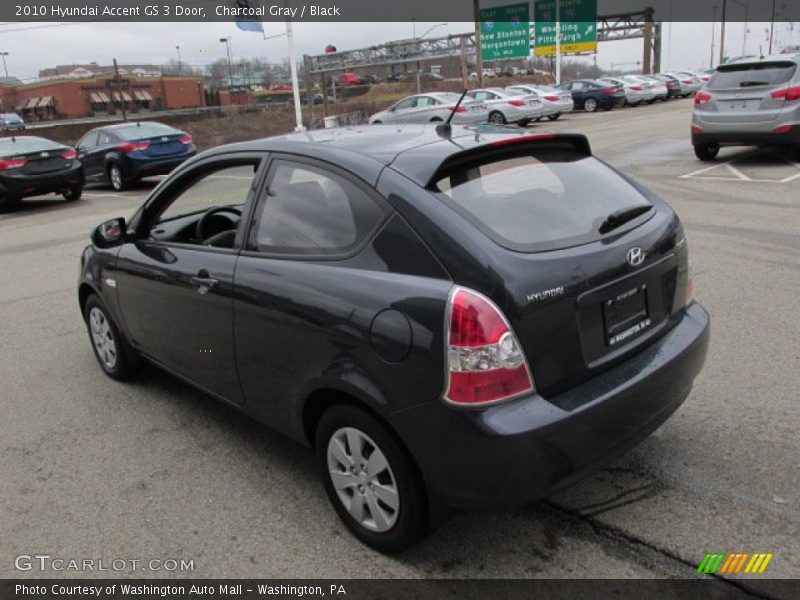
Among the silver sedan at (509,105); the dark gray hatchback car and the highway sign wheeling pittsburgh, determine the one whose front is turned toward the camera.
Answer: the highway sign wheeling pittsburgh

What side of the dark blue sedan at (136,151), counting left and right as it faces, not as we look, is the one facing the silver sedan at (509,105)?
right

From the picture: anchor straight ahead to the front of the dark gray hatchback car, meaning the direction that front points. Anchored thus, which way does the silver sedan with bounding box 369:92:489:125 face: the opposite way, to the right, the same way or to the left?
the same way

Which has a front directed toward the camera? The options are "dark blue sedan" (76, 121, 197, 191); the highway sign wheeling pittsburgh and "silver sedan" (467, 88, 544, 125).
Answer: the highway sign wheeling pittsburgh

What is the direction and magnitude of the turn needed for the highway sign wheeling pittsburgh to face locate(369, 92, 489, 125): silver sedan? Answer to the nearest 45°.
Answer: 0° — it already faces it

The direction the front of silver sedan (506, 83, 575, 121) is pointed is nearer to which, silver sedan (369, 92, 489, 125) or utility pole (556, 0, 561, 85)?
the utility pole

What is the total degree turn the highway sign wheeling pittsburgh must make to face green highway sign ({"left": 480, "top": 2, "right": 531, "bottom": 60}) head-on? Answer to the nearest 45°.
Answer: approximately 45° to its right

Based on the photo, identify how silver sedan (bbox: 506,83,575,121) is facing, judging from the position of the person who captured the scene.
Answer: facing away from the viewer and to the left of the viewer

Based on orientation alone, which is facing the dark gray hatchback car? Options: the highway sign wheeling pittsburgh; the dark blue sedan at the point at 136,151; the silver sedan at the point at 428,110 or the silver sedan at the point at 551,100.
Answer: the highway sign wheeling pittsburgh

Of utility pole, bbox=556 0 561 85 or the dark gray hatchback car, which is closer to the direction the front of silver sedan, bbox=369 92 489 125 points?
the utility pole

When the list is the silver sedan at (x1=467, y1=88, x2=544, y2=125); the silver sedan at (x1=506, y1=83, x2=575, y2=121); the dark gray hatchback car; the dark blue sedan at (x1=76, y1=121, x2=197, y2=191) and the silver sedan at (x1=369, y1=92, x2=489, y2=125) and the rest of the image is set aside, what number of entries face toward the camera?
0

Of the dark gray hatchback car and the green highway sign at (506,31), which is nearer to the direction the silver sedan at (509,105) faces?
the green highway sign

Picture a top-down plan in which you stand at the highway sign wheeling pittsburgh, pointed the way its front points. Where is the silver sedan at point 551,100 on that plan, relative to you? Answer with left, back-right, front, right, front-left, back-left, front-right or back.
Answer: front

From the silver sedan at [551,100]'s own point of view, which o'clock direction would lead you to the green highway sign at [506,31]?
The green highway sign is roughly at 1 o'clock from the silver sedan.

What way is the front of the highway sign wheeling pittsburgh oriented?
toward the camera

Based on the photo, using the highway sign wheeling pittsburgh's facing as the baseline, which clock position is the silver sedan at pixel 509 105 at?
The silver sedan is roughly at 12 o'clock from the highway sign wheeling pittsburgh.
